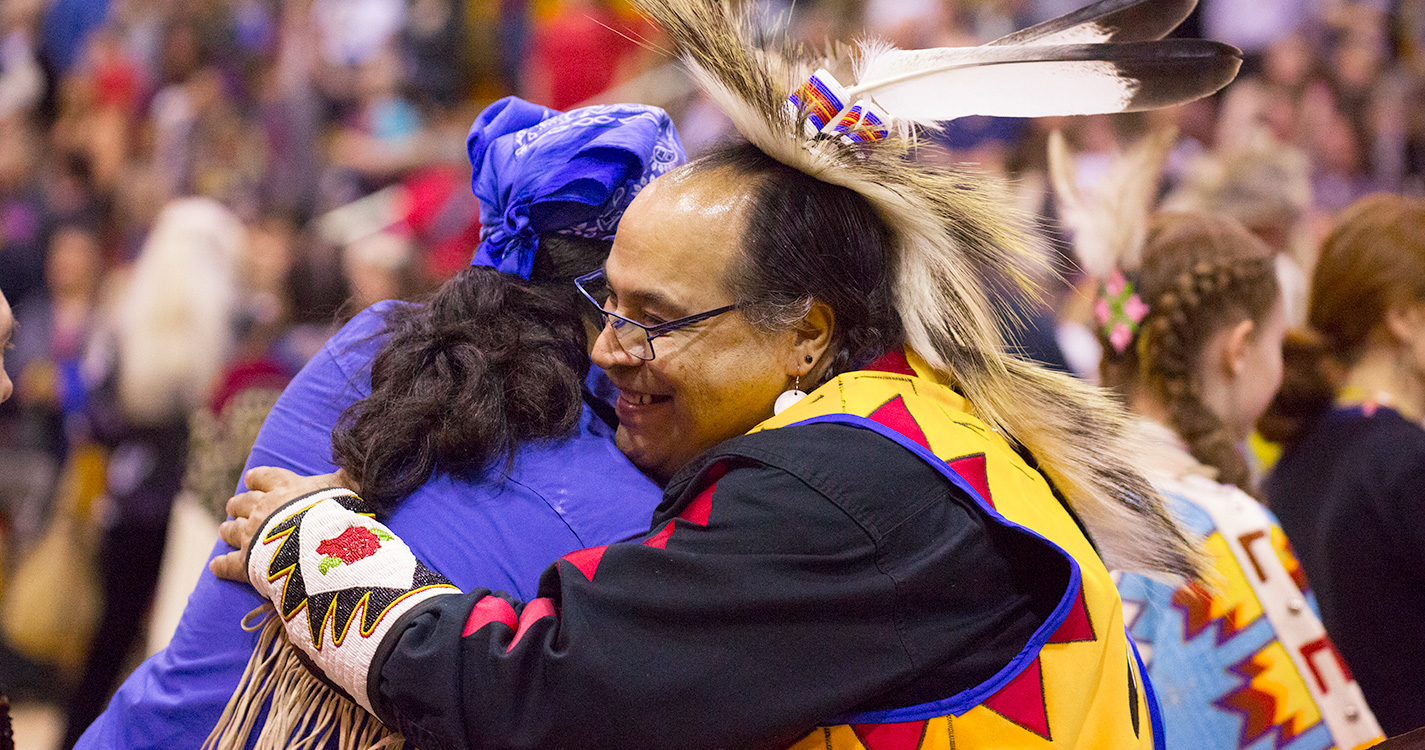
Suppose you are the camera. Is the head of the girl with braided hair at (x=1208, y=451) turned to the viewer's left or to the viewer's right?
to the viewer's right

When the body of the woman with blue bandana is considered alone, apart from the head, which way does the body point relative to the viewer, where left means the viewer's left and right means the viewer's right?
facing away from the viewer and to the right of the viewer

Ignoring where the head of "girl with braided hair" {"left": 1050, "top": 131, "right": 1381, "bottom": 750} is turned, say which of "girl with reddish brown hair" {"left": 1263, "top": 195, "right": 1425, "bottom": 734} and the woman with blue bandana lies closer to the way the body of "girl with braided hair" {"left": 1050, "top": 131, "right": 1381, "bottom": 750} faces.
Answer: the girl with reddish brown hair

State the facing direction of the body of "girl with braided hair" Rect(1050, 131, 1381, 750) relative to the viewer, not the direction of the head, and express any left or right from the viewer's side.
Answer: facing away from the viewer and to the right of the viewer

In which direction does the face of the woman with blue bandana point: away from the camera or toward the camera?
away from the camera

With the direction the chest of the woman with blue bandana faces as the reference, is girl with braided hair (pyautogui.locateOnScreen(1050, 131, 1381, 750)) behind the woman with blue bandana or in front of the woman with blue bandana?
in front

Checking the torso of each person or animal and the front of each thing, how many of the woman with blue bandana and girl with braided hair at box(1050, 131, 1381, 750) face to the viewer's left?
0

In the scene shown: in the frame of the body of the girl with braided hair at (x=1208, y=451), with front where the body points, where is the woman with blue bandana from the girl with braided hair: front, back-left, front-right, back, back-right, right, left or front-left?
back

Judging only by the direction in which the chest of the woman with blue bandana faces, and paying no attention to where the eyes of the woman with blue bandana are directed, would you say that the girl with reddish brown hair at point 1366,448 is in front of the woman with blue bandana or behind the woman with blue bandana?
in front
